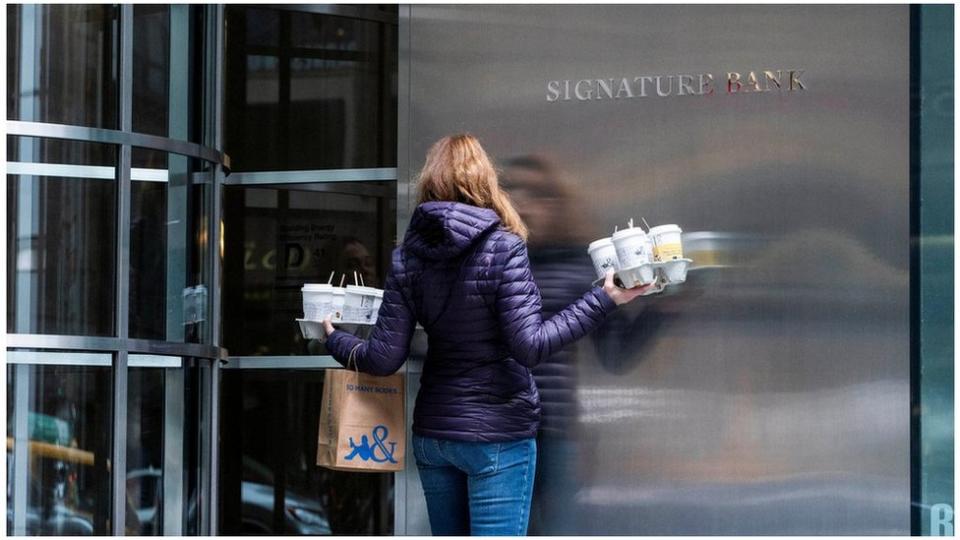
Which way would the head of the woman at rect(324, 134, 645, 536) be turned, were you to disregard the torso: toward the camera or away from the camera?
away from the camera

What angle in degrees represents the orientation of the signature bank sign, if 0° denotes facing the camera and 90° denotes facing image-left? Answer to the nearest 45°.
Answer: approximately 0°
